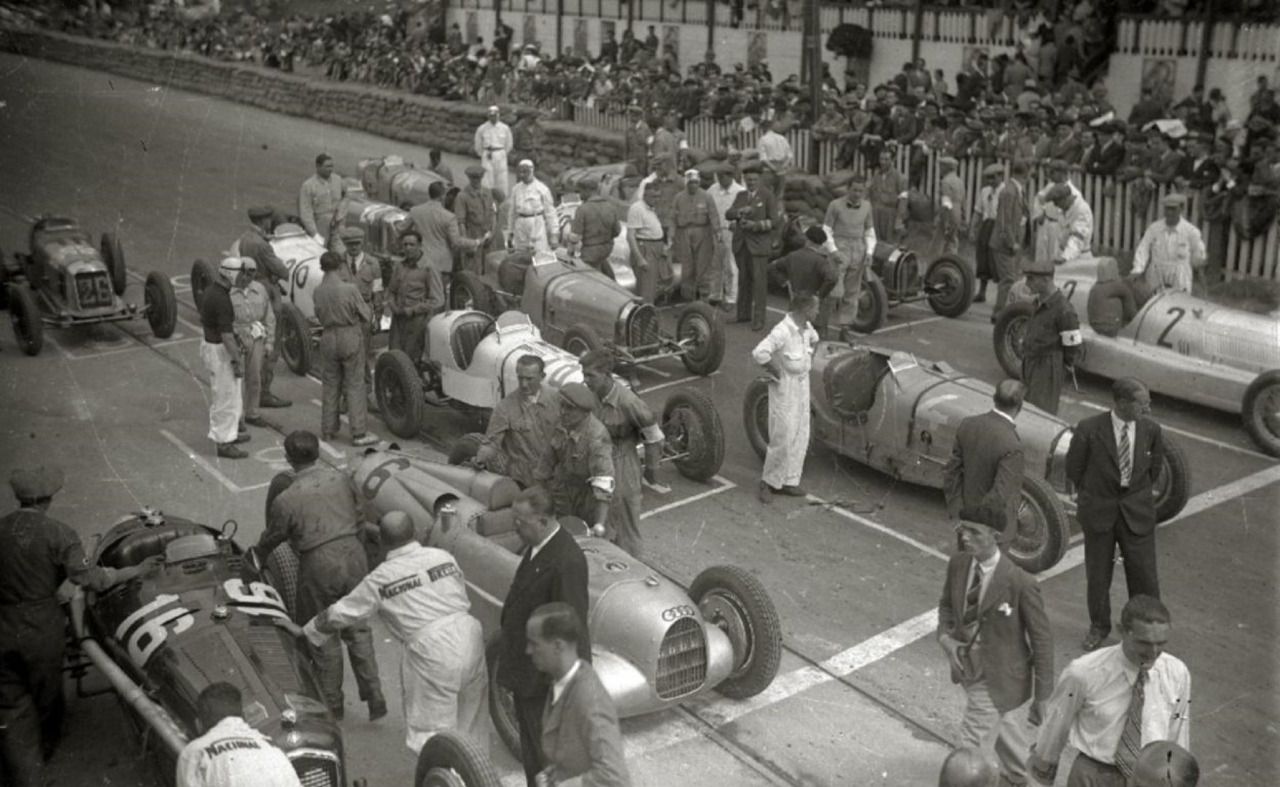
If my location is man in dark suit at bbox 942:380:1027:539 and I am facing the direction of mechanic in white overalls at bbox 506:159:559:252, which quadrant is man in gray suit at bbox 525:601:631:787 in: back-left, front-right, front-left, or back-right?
back-left

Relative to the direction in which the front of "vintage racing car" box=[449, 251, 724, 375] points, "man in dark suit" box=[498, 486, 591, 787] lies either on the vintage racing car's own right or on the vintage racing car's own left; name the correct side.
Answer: on the vintage racing car's own right

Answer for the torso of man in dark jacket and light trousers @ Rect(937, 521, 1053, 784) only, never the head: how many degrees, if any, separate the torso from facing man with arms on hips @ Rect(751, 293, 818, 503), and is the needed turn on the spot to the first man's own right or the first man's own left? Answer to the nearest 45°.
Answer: approximately 135° to the first man's own right

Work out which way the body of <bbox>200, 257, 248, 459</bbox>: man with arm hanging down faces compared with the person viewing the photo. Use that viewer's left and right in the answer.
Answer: facing to the right of the viewer

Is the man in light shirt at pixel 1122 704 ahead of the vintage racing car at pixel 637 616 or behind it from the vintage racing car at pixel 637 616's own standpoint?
ahead

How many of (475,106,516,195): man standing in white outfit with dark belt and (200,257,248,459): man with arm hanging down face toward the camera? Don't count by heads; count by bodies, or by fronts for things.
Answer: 1

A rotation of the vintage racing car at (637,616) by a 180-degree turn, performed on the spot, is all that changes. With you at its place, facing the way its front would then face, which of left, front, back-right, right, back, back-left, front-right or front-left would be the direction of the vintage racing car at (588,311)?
front-right

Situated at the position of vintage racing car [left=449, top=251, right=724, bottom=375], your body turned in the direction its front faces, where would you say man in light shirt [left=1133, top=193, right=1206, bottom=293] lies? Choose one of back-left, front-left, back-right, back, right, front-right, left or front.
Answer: front-left

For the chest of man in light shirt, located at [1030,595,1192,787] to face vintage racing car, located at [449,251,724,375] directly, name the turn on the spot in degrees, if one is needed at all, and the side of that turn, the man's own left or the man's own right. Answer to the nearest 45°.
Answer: approximately 180°
